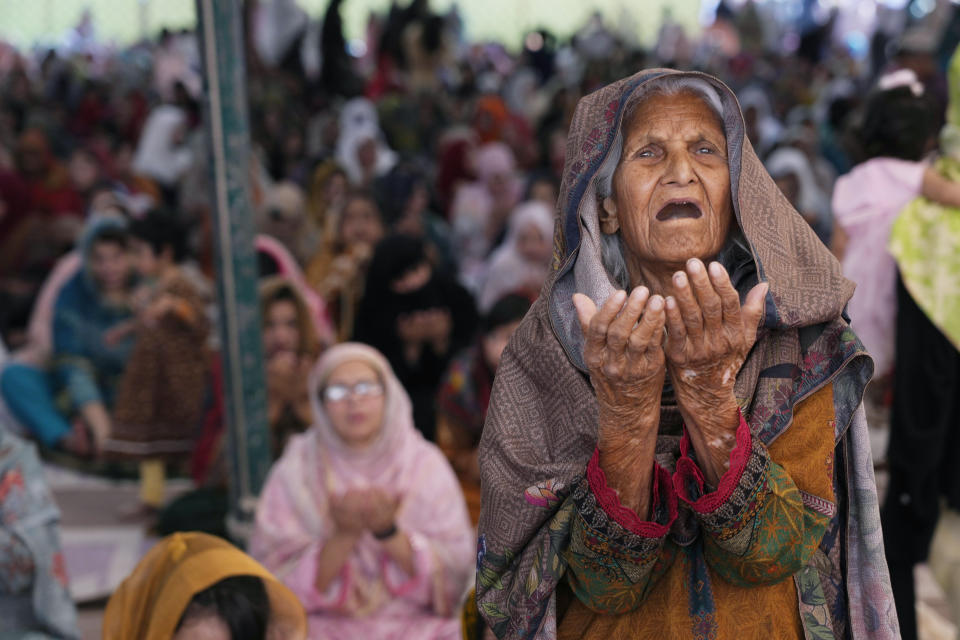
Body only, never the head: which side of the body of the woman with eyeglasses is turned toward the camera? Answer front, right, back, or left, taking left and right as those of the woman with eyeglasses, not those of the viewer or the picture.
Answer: front

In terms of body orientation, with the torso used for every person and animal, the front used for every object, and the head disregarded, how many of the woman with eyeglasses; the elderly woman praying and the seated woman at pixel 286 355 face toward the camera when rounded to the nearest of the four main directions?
3

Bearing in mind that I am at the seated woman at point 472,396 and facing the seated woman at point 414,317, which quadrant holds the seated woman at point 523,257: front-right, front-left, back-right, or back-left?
front-right

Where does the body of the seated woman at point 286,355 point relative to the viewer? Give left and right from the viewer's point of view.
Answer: facing the viewer

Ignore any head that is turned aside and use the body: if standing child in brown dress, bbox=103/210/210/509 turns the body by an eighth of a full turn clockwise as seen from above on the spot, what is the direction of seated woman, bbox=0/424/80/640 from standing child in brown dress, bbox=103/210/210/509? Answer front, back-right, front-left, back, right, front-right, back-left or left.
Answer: left

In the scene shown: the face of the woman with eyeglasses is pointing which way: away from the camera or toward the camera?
toward the camera

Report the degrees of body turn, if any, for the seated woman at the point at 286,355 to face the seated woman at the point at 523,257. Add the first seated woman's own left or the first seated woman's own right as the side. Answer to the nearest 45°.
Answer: approximately 135° to the first seated woman's own left

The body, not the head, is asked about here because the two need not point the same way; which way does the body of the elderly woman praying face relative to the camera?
toward the camera

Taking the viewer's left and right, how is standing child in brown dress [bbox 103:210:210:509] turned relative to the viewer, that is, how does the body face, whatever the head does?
facing the viewer and to the left of the viewer

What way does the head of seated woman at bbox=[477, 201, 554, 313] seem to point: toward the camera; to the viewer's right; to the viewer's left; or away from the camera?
toward the camera

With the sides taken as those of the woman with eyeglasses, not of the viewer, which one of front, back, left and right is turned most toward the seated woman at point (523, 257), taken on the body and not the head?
back

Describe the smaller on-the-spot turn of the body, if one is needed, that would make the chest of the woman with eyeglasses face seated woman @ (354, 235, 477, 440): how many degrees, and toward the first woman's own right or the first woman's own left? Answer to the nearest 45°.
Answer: approximately 180°

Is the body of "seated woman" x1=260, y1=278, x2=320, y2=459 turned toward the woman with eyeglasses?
yes

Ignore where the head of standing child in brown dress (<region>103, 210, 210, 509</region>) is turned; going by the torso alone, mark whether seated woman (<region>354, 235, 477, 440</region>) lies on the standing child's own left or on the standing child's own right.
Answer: on the standing child's own left
